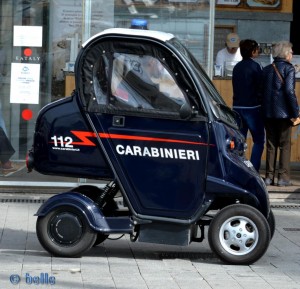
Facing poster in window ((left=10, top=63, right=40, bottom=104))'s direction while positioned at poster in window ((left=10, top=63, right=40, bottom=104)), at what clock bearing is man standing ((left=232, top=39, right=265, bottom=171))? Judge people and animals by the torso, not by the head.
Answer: The man standing is roughly at 9 o'clock from the poster in window.

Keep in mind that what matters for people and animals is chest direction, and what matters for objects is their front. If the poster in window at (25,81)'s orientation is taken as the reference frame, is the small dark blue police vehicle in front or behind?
in front

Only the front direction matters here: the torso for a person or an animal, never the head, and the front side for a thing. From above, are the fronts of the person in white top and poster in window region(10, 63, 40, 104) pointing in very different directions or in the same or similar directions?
same or similar directions

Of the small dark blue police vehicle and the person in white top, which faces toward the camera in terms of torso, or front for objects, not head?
the person in white top

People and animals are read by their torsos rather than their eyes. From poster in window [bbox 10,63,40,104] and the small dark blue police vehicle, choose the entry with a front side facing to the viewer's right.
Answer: the small dark blue police vehicle

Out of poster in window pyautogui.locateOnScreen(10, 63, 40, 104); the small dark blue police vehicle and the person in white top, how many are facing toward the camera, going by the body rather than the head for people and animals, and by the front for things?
2

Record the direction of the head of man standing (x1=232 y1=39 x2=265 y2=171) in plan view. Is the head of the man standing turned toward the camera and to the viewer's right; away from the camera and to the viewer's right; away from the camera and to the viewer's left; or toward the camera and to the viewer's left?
away from the camera and to the viewer's right

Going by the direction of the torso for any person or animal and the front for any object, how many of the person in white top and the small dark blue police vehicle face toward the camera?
1

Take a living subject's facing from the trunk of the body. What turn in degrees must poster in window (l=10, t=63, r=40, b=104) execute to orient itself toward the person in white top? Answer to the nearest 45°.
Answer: approximately 135° to its left

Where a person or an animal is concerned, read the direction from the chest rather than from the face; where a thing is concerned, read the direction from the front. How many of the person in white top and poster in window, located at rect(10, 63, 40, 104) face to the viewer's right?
0

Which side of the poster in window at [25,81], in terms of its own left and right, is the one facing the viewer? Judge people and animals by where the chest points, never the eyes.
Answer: front

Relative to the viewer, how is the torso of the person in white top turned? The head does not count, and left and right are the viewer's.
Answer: facing the viewer

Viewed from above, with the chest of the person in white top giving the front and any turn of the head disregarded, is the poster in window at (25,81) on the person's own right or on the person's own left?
on the person's own right

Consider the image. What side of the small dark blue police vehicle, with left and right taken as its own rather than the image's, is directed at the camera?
right

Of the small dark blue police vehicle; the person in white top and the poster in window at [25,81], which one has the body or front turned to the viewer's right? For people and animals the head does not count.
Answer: the small dark blue police vehicle

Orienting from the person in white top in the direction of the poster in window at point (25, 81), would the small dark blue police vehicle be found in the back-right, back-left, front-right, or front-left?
front-left

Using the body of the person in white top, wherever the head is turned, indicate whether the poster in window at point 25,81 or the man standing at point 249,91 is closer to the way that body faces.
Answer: the man standing

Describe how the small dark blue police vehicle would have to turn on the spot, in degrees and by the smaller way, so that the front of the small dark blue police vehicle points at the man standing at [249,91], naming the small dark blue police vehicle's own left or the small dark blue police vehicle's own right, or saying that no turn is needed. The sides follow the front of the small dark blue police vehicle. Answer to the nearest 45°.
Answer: approximately 90° to the small dark blue police vehicle's own left
